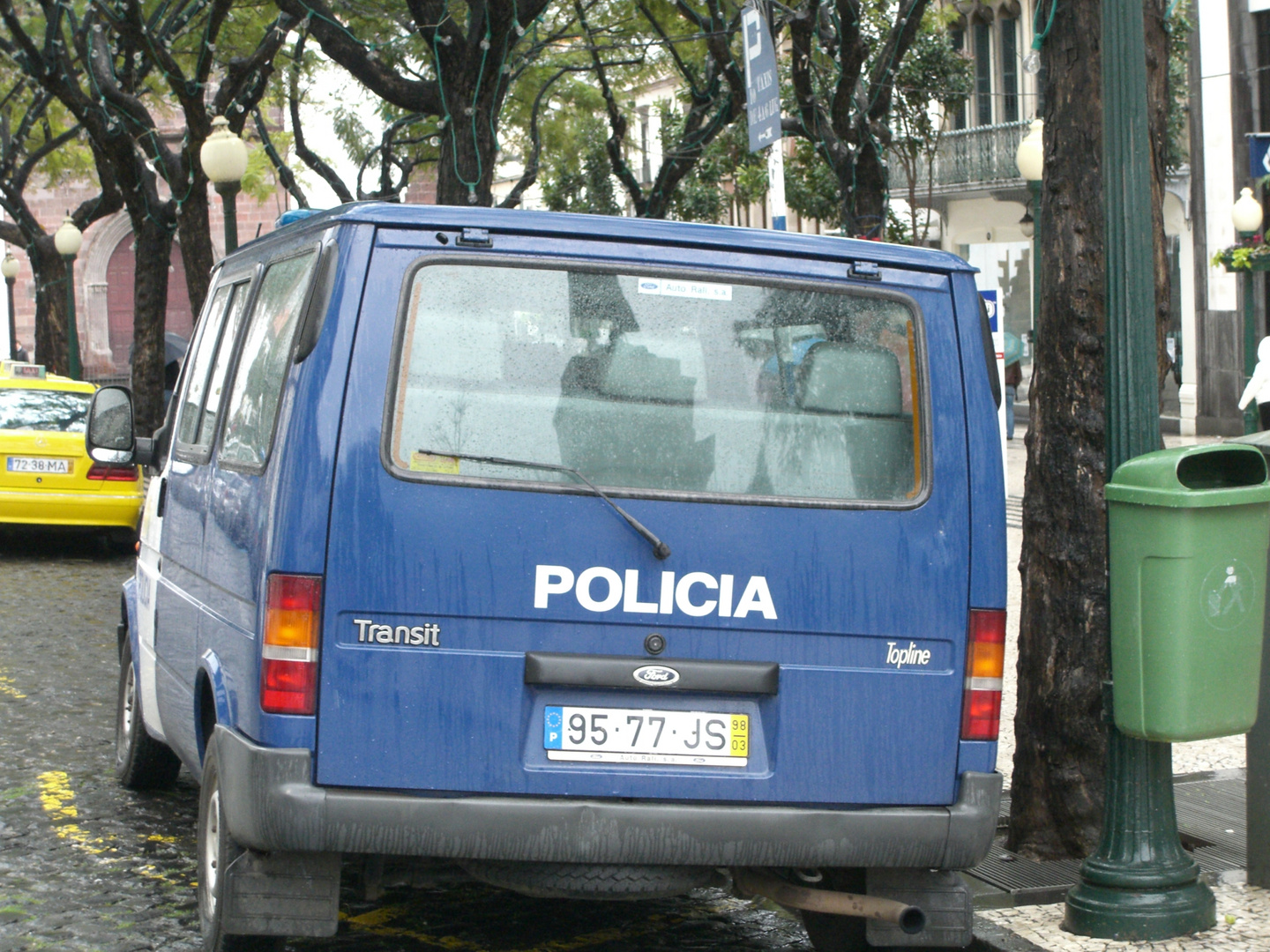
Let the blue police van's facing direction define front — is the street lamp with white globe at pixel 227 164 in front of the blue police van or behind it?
in front

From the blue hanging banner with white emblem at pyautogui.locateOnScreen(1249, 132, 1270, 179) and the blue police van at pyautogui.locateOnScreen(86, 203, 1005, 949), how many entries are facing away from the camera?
1

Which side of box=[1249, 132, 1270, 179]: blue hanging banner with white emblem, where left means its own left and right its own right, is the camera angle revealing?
front

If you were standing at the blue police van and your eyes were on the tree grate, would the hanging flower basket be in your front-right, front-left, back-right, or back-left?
front-left

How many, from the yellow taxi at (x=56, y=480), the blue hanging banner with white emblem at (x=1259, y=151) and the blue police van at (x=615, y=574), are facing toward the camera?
1

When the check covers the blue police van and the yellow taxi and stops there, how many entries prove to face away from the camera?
2

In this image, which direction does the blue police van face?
away from the camera

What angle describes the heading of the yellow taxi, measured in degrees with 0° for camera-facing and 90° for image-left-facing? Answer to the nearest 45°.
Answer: approximately 180°

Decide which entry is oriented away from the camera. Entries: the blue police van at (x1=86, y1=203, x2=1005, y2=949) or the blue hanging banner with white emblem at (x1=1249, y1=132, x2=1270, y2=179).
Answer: the blue police van

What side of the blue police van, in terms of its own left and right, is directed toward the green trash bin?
right

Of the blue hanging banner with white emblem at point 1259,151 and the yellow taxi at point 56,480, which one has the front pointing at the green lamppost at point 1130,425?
the blue hanging banner with white emblem

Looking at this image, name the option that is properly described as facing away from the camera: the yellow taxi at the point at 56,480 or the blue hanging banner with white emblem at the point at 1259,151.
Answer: the yellow taxi

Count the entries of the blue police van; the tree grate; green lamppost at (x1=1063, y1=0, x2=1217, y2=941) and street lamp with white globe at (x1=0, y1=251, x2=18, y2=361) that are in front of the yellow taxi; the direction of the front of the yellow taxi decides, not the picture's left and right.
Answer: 1

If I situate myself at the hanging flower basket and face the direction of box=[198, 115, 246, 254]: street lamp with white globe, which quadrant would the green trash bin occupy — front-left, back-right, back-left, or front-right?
front-left

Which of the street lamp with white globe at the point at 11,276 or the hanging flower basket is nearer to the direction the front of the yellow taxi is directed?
the street lamp with white globe

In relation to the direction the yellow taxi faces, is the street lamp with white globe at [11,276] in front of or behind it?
in front
